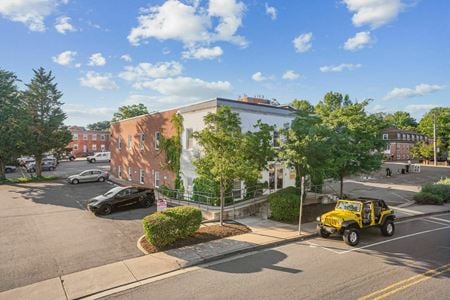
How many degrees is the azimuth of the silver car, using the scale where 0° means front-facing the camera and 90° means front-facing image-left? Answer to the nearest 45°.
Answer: approximately 90°

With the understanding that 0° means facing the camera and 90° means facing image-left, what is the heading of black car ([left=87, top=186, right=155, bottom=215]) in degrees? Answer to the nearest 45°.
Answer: approximately 45°

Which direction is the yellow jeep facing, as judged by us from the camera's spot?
facing the viewer and to the left of the viewer

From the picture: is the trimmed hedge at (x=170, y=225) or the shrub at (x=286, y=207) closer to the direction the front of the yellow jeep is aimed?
the trimmed hedge

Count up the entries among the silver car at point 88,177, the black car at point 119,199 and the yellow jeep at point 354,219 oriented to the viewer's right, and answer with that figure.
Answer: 0

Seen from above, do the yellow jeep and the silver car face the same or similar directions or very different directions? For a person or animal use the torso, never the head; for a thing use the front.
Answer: same or similar directions

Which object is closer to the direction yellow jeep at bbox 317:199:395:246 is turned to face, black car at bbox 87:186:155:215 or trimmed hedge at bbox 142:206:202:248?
the trimmed hedge

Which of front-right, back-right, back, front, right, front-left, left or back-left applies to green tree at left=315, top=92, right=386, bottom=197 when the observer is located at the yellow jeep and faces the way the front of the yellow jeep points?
back-right

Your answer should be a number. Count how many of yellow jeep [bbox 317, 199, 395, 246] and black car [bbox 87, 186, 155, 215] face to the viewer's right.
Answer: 0

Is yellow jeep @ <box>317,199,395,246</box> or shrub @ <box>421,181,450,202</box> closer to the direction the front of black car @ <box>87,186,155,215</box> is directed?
the yellow jeep
